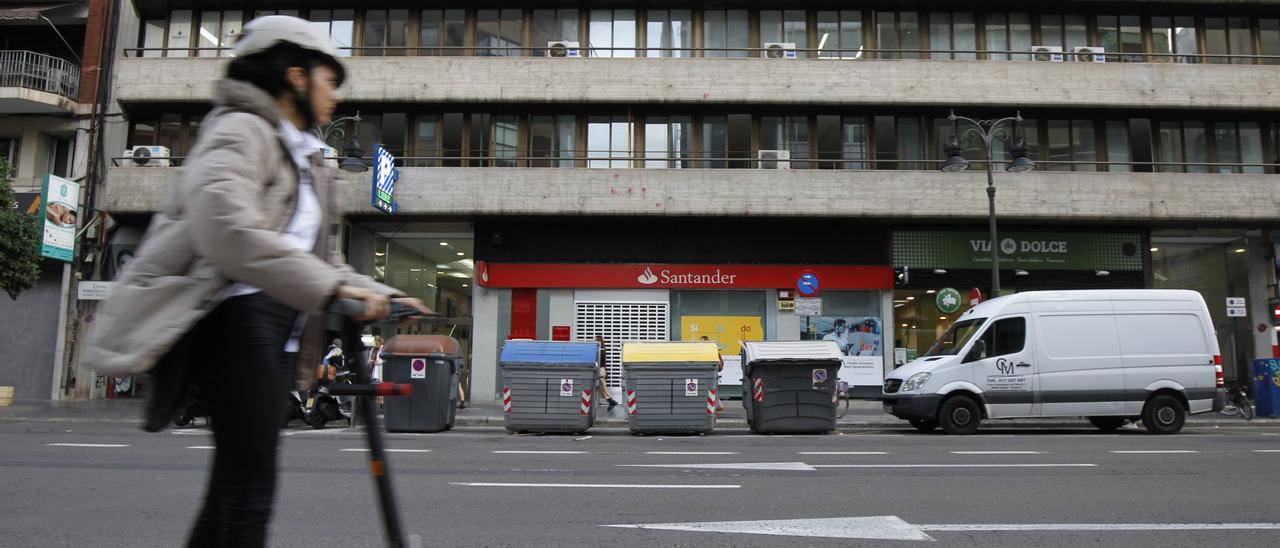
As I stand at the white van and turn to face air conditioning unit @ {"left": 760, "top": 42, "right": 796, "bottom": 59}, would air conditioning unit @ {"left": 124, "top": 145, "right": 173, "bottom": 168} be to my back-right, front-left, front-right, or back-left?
front-left

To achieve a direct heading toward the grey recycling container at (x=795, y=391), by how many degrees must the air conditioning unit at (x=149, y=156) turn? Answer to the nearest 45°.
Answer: approximately 45° to its left

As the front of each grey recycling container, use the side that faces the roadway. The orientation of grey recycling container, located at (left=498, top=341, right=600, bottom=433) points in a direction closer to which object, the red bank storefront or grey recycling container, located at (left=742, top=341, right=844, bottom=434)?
the grey recycling container

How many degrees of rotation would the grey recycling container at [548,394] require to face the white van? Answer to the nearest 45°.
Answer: approximately 90° to its left

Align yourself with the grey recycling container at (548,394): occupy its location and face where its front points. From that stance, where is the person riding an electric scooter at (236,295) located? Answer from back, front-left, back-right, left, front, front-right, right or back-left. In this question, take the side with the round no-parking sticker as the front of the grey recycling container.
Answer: front

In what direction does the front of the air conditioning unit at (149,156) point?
toward the camera

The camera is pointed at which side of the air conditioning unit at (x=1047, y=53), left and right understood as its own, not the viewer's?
front

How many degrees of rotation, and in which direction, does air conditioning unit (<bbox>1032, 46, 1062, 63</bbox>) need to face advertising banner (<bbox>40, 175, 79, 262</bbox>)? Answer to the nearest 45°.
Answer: approximately 45° to its right

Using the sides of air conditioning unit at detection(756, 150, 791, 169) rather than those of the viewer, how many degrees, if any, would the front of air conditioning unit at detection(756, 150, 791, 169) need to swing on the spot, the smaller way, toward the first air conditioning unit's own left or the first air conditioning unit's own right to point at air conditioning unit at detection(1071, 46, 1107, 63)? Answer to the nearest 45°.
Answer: approximately 90° to the first air conditioning unit's own left

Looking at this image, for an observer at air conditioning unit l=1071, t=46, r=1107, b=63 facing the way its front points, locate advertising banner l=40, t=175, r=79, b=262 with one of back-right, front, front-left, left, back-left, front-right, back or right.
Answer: front-right

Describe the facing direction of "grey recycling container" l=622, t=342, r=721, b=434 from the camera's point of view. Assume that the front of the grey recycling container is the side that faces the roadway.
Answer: facing the viewer

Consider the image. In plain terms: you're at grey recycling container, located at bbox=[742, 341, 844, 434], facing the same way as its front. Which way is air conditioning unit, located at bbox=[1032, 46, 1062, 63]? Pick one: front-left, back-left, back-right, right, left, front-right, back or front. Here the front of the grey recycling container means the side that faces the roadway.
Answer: back-left

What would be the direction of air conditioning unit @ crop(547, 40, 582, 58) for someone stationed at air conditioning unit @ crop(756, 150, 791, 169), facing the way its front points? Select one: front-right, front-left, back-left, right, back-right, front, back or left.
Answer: right

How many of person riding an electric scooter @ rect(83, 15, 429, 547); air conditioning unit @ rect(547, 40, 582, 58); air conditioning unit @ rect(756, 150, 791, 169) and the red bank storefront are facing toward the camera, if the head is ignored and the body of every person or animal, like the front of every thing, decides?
3

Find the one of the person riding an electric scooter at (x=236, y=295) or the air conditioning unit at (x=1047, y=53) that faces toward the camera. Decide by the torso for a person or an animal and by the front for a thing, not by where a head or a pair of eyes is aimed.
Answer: the air conditioning unit

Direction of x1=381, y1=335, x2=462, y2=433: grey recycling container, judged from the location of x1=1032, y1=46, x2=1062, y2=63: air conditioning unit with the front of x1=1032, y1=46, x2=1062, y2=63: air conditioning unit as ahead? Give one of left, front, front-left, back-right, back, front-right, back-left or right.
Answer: front-right

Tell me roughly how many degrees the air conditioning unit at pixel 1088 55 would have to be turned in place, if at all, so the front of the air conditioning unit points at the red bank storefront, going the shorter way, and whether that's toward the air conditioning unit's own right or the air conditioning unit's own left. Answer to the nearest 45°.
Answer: approximately 45° to the air conditioning unit's own right

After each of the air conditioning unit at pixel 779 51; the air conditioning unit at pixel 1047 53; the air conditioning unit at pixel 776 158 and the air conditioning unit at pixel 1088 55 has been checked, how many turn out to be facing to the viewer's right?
0

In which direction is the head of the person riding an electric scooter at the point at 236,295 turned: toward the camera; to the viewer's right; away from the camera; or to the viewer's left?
to the viewer's right

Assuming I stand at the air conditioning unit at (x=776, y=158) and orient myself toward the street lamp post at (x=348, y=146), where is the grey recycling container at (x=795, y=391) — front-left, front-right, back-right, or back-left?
front-left

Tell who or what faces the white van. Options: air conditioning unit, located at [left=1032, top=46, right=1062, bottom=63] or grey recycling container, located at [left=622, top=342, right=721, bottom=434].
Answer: the air conditioning unit

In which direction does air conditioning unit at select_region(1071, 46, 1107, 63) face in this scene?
toward the camera
